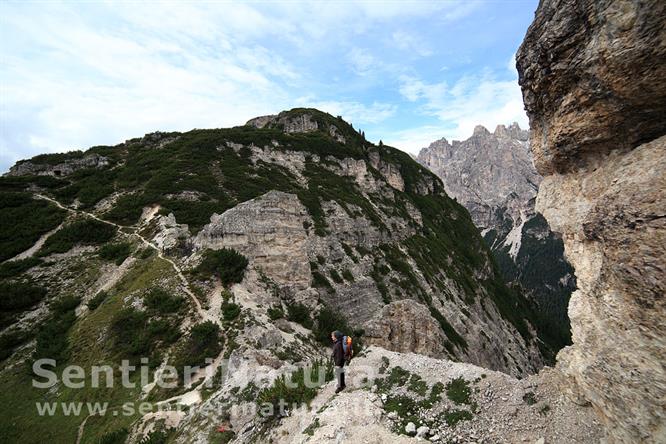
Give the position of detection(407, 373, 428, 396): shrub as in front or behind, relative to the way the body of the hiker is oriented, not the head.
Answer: behind

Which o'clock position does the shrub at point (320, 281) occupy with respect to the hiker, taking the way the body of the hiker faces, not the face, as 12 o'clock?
The shrub is roughly at 3 o'clock from the hiker.

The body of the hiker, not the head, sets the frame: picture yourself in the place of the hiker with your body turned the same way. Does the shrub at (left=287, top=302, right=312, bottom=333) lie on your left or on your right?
on your right

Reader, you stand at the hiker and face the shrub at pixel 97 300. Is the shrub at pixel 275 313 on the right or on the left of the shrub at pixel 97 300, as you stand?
right

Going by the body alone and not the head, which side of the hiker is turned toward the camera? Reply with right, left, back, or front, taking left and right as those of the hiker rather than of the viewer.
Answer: left

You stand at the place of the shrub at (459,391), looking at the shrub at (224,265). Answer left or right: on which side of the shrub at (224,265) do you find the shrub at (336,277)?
right

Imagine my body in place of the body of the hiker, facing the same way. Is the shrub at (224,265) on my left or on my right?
on my right

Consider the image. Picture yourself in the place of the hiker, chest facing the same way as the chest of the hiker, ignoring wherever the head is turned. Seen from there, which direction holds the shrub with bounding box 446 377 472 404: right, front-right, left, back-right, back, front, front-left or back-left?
back

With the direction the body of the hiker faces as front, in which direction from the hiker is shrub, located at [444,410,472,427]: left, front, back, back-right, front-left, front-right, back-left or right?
back

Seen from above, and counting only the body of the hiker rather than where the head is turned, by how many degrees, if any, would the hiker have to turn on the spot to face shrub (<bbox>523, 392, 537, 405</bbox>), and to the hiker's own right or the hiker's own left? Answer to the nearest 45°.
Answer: approximately 180°

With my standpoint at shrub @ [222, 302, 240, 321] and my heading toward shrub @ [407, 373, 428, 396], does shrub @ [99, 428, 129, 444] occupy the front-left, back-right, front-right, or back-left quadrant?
front-right

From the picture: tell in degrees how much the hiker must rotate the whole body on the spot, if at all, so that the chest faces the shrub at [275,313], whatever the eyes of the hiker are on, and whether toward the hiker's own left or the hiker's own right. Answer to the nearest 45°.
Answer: approximately 90° to the hiker's own right

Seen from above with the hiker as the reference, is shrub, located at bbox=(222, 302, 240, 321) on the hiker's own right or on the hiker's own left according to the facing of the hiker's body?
on the hiker's own right

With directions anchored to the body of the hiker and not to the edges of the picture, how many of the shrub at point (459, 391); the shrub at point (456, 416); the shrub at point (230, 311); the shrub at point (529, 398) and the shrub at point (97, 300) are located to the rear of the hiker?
3

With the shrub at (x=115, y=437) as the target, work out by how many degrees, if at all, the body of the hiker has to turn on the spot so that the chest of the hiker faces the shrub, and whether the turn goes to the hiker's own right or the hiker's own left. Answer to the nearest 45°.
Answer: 0° — they already face it

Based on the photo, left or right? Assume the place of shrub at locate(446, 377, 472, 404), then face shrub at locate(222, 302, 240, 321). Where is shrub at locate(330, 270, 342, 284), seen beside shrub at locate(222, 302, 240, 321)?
right
